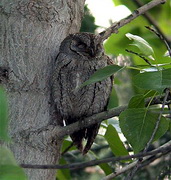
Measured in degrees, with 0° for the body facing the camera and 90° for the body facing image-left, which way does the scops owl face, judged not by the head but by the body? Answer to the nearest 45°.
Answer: approximately 315°
